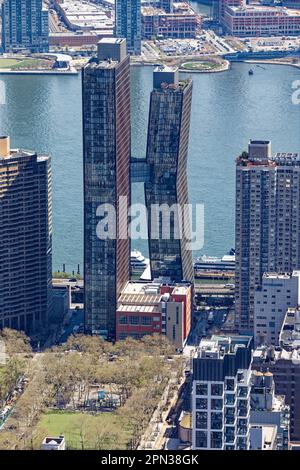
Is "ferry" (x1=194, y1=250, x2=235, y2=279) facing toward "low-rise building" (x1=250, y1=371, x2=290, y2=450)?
no

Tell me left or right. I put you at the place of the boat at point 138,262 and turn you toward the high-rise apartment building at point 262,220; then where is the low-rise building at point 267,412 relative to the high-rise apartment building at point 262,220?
right

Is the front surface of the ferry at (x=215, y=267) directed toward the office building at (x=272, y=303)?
no

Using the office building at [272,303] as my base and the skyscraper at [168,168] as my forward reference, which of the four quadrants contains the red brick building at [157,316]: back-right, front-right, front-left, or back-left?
front-left
